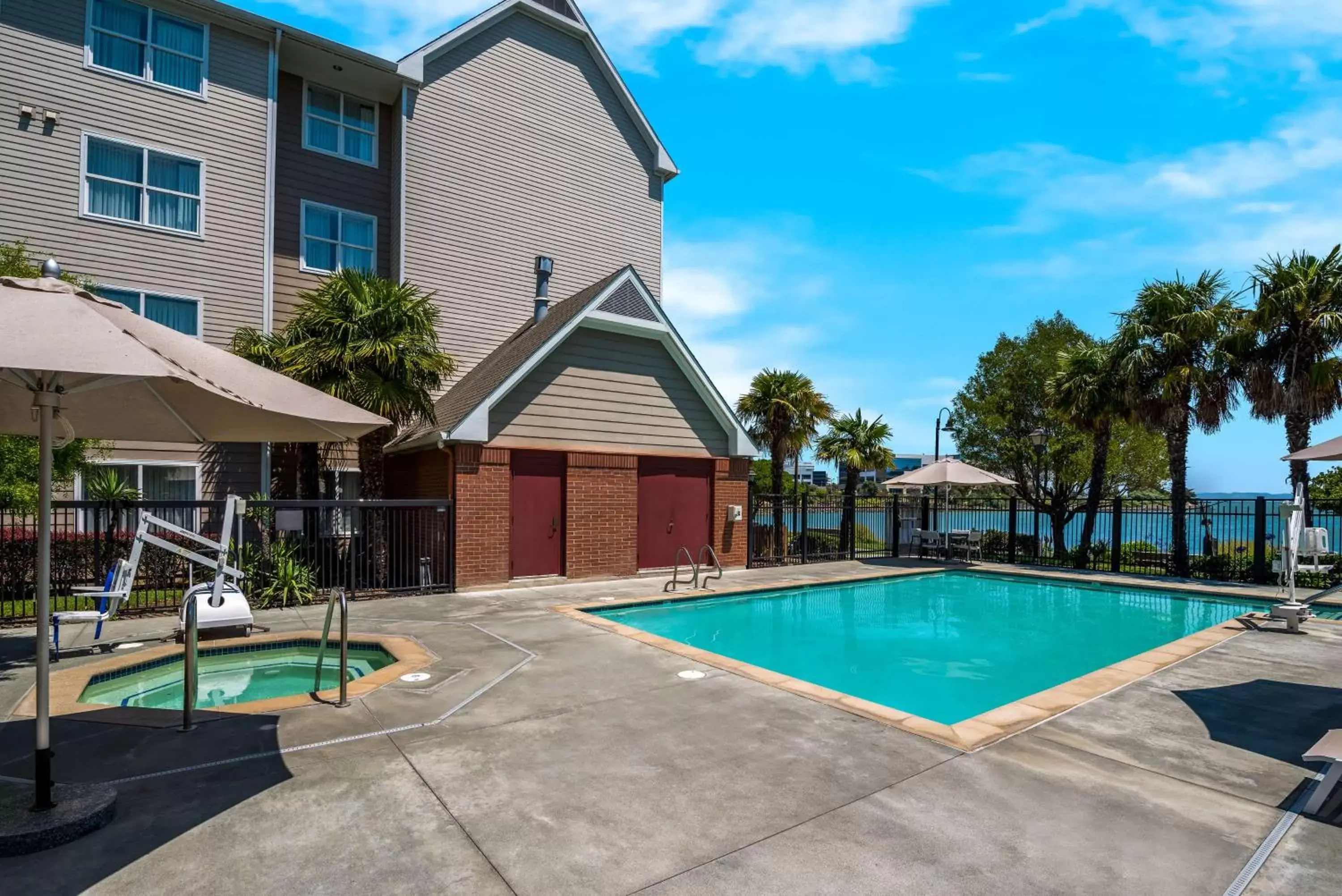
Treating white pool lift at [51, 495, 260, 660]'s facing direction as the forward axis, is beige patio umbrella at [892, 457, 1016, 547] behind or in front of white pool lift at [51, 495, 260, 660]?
behind

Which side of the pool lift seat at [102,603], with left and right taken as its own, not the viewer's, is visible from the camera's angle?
left

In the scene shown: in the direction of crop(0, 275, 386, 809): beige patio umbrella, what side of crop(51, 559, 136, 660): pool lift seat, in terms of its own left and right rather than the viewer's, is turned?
left

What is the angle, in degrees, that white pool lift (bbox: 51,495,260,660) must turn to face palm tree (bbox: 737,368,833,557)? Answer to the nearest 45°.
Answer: approximately 135° to its right
